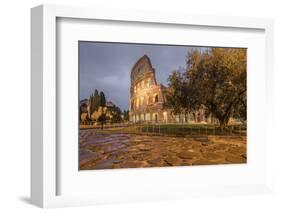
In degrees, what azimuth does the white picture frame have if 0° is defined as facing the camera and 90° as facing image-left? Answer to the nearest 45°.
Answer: approximately 315°
